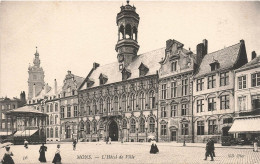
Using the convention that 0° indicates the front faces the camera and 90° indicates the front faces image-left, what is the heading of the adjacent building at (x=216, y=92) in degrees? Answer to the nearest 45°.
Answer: approximately 45°
